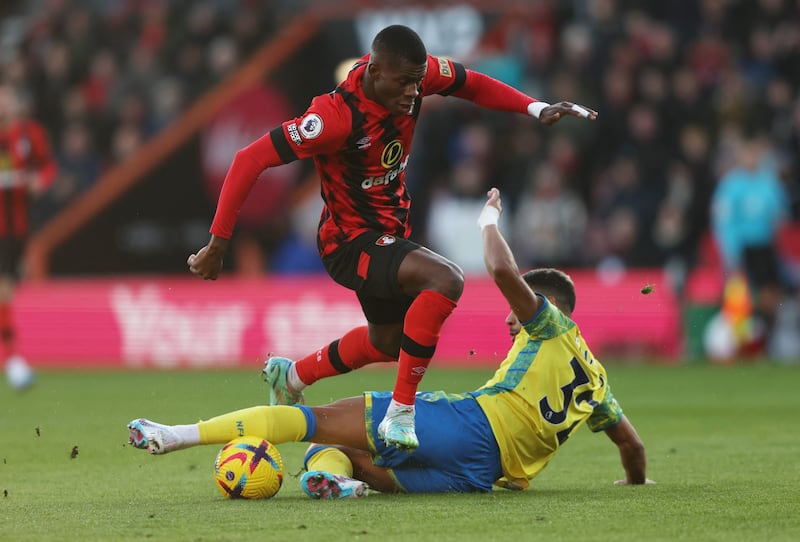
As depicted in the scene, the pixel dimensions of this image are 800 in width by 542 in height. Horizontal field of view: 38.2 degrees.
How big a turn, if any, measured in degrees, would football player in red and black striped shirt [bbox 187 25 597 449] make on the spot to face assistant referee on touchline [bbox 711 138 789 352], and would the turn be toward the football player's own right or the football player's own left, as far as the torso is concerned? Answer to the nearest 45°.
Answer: approximately 90° to the football player's own left

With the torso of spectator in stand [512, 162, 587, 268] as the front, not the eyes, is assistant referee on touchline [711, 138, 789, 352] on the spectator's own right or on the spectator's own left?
on the spectator's own left

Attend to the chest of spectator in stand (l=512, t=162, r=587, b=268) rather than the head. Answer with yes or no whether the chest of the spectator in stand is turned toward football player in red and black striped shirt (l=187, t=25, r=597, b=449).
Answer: yes

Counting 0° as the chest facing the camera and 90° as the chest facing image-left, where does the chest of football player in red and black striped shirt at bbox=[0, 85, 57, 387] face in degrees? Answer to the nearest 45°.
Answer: approximately 0°

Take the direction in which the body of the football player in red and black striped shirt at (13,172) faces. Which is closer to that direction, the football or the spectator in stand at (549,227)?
the football

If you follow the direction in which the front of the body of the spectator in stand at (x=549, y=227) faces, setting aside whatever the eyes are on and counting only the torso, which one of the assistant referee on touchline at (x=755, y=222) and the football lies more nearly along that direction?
the football

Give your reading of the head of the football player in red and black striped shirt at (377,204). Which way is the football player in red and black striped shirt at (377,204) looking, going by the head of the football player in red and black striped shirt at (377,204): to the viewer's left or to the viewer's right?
to the viewer's right

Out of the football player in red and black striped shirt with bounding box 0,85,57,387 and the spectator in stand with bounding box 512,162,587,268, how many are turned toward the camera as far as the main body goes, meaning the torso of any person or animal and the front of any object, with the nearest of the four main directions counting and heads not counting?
2
